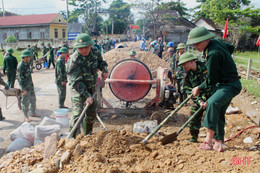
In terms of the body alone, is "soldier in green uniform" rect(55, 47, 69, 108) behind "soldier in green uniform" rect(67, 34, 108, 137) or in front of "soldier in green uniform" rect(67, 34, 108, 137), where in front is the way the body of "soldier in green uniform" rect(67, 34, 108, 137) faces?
behind

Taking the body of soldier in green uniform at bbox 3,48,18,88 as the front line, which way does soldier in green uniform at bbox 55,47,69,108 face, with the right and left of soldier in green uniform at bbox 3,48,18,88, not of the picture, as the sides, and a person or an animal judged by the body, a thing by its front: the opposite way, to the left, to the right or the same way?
to the right

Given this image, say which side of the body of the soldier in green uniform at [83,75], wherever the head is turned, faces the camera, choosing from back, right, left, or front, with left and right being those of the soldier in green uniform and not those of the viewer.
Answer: front

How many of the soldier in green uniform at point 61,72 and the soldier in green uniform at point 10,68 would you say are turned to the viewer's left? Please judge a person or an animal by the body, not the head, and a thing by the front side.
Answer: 0

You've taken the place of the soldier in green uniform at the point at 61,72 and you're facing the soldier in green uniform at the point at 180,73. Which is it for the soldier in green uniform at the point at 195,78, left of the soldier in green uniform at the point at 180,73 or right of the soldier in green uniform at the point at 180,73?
right

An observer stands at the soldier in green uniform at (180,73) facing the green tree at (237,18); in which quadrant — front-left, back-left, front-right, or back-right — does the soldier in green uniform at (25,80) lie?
back-left

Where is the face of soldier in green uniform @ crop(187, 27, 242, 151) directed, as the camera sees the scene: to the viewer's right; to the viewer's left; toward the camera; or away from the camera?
to the viewer's left

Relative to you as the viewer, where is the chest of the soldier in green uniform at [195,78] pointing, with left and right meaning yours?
facing the viewer and to the left of the viewer

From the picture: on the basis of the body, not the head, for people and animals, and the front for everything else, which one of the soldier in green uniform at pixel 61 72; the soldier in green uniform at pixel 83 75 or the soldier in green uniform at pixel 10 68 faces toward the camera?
the soldier in green uniform at pixel 83 75

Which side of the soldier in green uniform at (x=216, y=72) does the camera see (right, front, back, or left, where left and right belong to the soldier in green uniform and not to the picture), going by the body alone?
left
